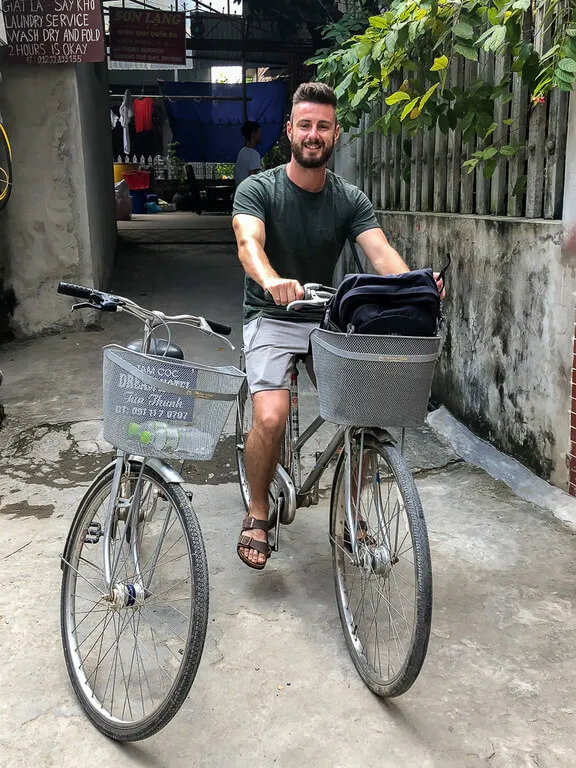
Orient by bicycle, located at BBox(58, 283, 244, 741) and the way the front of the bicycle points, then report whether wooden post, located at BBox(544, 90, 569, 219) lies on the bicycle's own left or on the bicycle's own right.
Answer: on the bicycle's own left

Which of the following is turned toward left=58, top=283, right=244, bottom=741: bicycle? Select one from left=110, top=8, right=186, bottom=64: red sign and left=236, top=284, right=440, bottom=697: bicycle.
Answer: the red sign

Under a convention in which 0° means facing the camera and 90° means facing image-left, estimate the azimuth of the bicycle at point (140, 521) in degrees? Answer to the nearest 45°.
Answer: approximately 0°

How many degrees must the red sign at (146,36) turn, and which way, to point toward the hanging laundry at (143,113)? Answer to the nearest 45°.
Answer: approximately 180°

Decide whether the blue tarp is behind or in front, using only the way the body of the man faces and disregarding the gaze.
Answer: behind

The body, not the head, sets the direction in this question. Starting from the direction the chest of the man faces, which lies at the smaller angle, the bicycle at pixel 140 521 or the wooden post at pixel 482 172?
the bicycle

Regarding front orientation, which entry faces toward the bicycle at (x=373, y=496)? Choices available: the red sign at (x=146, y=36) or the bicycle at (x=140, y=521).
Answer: the red sign

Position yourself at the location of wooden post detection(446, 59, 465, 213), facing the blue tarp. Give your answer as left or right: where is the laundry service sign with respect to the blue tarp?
left

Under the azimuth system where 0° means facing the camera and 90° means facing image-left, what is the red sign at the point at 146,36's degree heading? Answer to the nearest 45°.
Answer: approximately 0°
